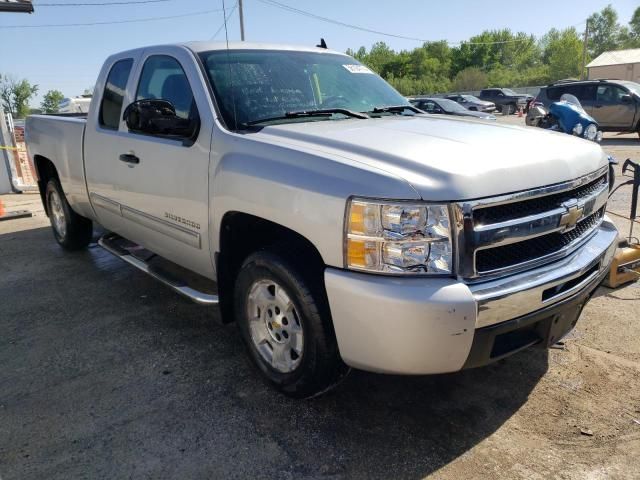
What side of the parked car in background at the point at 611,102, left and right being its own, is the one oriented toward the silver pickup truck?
right

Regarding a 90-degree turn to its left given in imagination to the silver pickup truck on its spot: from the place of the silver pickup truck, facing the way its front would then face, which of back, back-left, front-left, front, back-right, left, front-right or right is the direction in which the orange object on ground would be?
left

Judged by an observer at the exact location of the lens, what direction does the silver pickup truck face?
facing the viewer and to the right of the viewer

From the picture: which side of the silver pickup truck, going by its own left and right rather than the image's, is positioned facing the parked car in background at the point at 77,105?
back

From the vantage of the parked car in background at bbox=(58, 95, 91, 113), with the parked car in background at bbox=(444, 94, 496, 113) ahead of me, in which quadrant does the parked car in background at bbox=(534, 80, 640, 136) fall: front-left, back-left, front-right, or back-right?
front-right

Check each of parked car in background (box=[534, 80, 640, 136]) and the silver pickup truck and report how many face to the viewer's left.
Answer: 0

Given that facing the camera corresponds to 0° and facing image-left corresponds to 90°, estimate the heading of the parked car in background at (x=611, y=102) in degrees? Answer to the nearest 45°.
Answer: approximately 270°

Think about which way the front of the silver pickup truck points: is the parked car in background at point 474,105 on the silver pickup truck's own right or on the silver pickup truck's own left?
on the silver pickup truck's own left

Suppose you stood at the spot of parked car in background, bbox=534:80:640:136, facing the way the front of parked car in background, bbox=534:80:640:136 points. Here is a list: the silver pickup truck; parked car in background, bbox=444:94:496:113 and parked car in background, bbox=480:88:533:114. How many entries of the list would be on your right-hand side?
1
